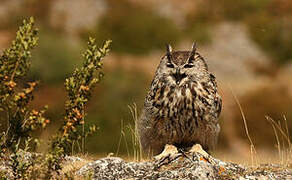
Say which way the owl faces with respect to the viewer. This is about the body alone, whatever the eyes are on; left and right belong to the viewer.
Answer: facing the viewer

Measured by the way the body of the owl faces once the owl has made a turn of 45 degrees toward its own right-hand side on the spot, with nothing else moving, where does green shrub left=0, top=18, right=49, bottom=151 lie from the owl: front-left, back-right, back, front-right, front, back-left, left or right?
front

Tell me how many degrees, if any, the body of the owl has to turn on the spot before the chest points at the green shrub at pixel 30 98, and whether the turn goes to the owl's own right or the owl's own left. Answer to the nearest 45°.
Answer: approximately 45° to the owl's own right
